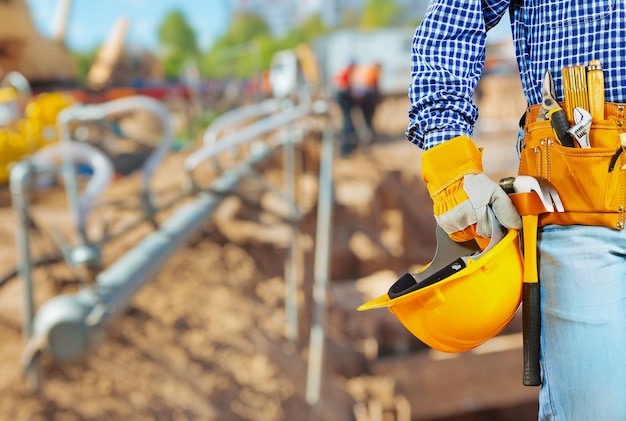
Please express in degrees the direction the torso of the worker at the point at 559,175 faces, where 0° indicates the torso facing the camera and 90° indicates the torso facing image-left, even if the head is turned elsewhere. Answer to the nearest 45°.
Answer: approximately 0°

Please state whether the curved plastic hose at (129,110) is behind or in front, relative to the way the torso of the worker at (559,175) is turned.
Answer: behind

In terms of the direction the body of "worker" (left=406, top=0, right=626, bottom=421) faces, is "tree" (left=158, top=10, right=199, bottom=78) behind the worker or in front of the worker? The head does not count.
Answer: behind

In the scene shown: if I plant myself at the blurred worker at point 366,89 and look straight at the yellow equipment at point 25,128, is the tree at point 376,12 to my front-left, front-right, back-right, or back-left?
back-right

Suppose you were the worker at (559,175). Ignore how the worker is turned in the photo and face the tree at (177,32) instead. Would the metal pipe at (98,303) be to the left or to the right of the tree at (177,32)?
left

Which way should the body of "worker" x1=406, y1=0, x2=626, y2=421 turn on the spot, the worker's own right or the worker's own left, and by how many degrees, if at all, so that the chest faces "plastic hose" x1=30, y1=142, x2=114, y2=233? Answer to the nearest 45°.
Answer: approximately 135° to the worker's own right

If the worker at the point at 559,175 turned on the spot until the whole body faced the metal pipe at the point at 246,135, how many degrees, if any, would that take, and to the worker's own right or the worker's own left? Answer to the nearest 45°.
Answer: approximately 135° to the worker's own right

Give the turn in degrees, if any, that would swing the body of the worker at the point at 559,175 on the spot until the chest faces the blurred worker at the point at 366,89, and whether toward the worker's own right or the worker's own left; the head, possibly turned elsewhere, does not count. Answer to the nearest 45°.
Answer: approximately 180°

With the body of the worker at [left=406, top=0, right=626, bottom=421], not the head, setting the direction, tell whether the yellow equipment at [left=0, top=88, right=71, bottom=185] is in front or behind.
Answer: behind

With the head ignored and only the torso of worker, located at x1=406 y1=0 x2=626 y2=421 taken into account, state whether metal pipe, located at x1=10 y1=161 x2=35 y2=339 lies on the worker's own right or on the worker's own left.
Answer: on the worker's own right

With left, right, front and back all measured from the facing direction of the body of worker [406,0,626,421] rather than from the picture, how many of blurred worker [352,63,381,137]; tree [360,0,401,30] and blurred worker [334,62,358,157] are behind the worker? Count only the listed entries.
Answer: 3
